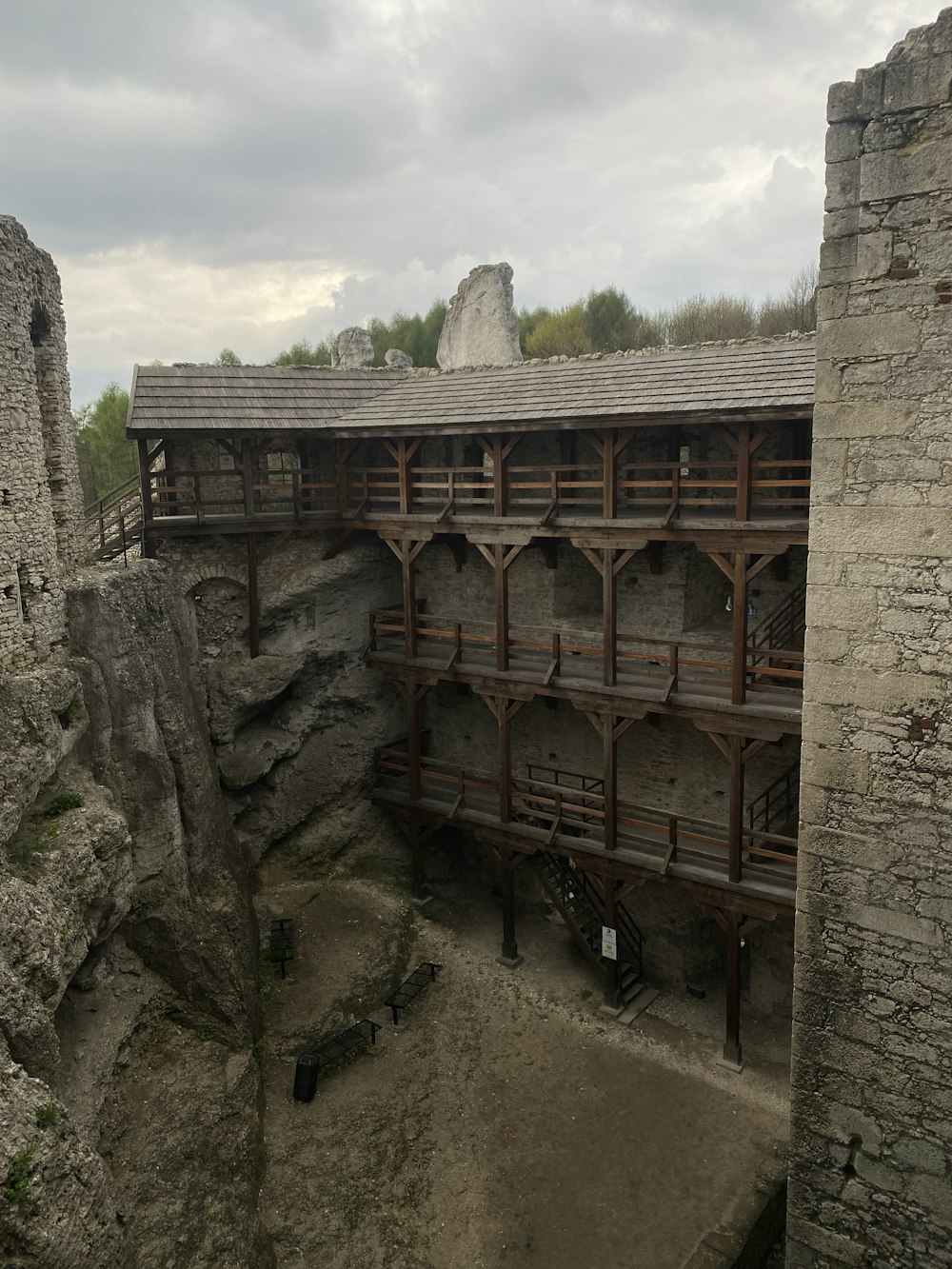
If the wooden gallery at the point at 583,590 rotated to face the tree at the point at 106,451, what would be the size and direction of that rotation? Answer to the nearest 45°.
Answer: approximately 90° to its right

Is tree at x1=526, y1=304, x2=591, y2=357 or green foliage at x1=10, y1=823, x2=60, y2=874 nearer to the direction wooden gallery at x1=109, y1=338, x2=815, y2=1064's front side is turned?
the green foliage

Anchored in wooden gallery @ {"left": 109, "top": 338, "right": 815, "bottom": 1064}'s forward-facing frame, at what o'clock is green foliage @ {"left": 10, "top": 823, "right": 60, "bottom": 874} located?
The green foliage is roughly at 12 o'clock from the wooden gallery.

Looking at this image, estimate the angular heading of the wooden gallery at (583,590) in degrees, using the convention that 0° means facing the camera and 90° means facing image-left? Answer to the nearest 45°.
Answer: approximately 45°

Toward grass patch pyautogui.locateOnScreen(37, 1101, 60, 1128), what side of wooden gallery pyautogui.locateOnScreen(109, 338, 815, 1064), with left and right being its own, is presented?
front

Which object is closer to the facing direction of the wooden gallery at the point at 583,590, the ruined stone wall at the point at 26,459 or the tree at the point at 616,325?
the ruined stone wall

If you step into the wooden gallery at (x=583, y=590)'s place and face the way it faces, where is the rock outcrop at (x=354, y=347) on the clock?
The rock outcrop is roughly at 4 o'clock from the wooden gallery.

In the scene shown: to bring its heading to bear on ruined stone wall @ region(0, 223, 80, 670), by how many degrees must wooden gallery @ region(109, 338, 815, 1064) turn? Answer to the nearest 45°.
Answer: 0° — it already faces it

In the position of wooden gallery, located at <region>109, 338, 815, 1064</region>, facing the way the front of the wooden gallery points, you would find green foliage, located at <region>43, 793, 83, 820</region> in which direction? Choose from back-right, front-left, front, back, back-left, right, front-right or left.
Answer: front

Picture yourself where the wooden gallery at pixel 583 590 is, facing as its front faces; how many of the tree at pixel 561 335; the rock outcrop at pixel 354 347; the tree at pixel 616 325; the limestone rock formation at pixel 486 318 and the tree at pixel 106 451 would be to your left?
0

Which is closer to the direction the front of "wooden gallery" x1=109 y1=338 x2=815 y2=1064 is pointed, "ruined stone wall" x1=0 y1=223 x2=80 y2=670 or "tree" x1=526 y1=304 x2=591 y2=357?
the ruined stone wall

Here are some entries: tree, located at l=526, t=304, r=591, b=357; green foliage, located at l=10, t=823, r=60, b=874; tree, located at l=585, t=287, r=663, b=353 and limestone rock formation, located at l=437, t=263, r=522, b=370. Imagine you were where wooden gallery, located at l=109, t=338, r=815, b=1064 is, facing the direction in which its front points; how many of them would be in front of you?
1

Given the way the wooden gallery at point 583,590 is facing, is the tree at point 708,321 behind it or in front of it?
behind

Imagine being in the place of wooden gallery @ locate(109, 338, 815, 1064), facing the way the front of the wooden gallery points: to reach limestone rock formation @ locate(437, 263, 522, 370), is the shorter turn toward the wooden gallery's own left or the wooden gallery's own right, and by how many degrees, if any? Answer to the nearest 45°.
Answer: approximately 135° to the wooden gallery's own right

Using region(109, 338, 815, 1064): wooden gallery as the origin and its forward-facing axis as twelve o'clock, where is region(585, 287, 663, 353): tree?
The tree is roughly at 5 o'clock from the wooden gallery.
